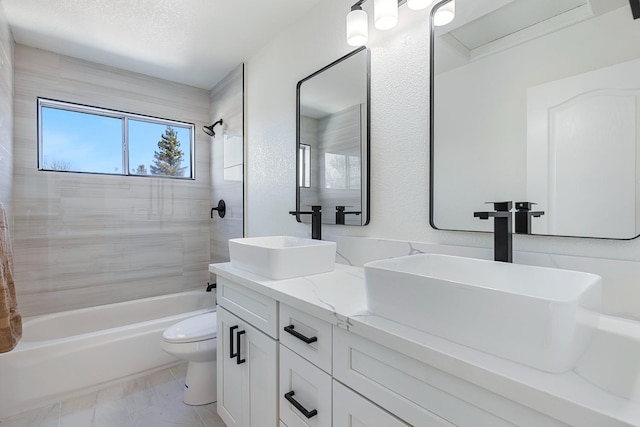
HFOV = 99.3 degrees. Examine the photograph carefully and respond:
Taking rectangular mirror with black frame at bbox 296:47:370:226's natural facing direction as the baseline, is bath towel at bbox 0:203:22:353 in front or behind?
in front

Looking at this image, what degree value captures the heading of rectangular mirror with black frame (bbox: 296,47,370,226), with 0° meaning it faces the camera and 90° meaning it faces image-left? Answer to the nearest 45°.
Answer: approximately 45°

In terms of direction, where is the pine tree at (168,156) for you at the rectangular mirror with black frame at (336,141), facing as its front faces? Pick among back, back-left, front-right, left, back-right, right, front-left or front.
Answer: right

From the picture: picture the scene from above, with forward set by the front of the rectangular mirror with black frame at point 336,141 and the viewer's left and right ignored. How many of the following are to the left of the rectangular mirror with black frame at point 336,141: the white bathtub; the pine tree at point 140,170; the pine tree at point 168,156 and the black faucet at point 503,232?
1

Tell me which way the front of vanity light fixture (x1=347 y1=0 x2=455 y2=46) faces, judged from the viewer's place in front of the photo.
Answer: facing the viewer and to the left of the viewer

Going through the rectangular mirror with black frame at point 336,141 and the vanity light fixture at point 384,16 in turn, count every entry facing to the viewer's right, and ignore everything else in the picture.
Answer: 0

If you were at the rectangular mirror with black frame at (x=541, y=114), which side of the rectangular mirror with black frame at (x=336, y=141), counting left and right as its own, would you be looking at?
left
